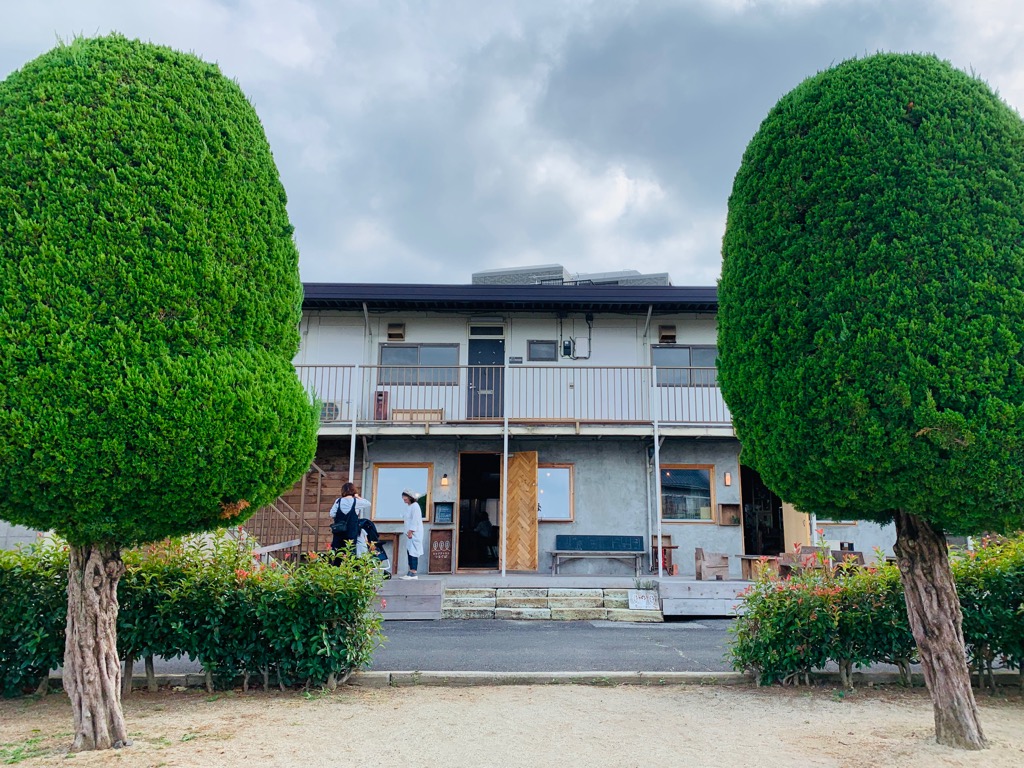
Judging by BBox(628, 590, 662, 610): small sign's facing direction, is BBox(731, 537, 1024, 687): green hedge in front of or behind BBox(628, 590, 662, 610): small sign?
in front

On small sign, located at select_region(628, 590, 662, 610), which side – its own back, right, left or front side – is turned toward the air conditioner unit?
right

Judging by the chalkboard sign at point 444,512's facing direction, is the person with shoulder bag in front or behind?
in front

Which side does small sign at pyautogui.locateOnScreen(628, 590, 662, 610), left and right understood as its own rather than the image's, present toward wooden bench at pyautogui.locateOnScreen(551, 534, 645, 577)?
back

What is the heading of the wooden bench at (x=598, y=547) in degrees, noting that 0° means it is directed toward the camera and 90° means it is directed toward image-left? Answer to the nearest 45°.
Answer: approximately 0°

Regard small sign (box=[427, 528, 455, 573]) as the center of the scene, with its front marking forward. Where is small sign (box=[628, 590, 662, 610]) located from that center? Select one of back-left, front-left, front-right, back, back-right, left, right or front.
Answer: front-left

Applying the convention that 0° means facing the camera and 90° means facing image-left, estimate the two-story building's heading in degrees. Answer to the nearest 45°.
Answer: approximately 0°
